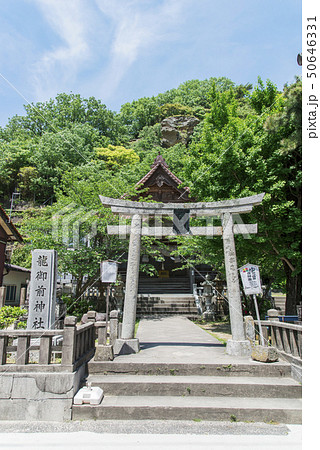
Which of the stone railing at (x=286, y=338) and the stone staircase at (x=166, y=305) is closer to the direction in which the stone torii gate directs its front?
the stone railing

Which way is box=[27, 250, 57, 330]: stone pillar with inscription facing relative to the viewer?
toward the camera

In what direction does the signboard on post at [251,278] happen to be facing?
toward the camera

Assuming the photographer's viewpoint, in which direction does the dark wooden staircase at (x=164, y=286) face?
facing the viewer

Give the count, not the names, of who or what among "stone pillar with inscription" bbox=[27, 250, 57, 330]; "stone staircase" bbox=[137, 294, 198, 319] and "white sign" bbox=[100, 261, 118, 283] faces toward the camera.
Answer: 3

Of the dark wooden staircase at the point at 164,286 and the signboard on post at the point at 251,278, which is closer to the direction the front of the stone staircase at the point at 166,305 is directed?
the signboard on post

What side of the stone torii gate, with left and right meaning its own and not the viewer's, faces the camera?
front

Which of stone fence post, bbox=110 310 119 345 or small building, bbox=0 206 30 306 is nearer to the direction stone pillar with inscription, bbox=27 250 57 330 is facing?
the stone fence post

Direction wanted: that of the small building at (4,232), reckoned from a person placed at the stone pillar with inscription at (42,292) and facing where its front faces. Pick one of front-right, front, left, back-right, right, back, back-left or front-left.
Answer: back
